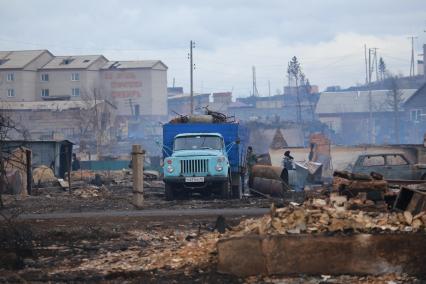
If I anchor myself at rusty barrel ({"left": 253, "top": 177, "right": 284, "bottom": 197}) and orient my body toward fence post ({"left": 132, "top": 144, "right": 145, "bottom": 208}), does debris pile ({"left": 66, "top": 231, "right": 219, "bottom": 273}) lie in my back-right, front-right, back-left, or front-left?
front-left

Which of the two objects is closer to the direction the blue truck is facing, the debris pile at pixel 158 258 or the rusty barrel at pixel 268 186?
the debris pile

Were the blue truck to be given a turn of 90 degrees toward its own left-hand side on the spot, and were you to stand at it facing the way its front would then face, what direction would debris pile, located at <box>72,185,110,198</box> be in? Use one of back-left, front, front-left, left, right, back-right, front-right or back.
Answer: back-left

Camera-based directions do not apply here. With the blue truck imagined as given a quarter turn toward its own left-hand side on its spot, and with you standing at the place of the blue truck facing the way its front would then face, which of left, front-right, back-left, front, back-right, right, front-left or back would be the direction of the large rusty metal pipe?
right

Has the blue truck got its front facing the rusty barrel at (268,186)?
no

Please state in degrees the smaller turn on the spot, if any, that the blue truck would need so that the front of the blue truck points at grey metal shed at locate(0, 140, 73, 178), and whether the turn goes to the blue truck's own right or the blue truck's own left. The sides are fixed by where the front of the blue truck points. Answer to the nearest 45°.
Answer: approximately 135° to the blue truck's own right

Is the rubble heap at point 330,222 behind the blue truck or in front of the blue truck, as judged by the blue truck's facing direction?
in front

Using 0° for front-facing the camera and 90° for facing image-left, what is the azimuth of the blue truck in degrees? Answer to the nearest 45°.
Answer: approximately 0°

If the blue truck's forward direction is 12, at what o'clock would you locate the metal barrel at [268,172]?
The metal barrel is roughly at 8 o'clock from the blue truck.

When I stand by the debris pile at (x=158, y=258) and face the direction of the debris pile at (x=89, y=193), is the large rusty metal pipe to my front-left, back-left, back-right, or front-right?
back-right

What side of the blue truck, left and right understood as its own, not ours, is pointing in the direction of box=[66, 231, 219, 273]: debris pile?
front

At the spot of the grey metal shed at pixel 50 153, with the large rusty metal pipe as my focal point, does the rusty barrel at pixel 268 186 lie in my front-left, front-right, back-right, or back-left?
front-left

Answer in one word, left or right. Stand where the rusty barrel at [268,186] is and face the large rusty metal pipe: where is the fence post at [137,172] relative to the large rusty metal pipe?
right
